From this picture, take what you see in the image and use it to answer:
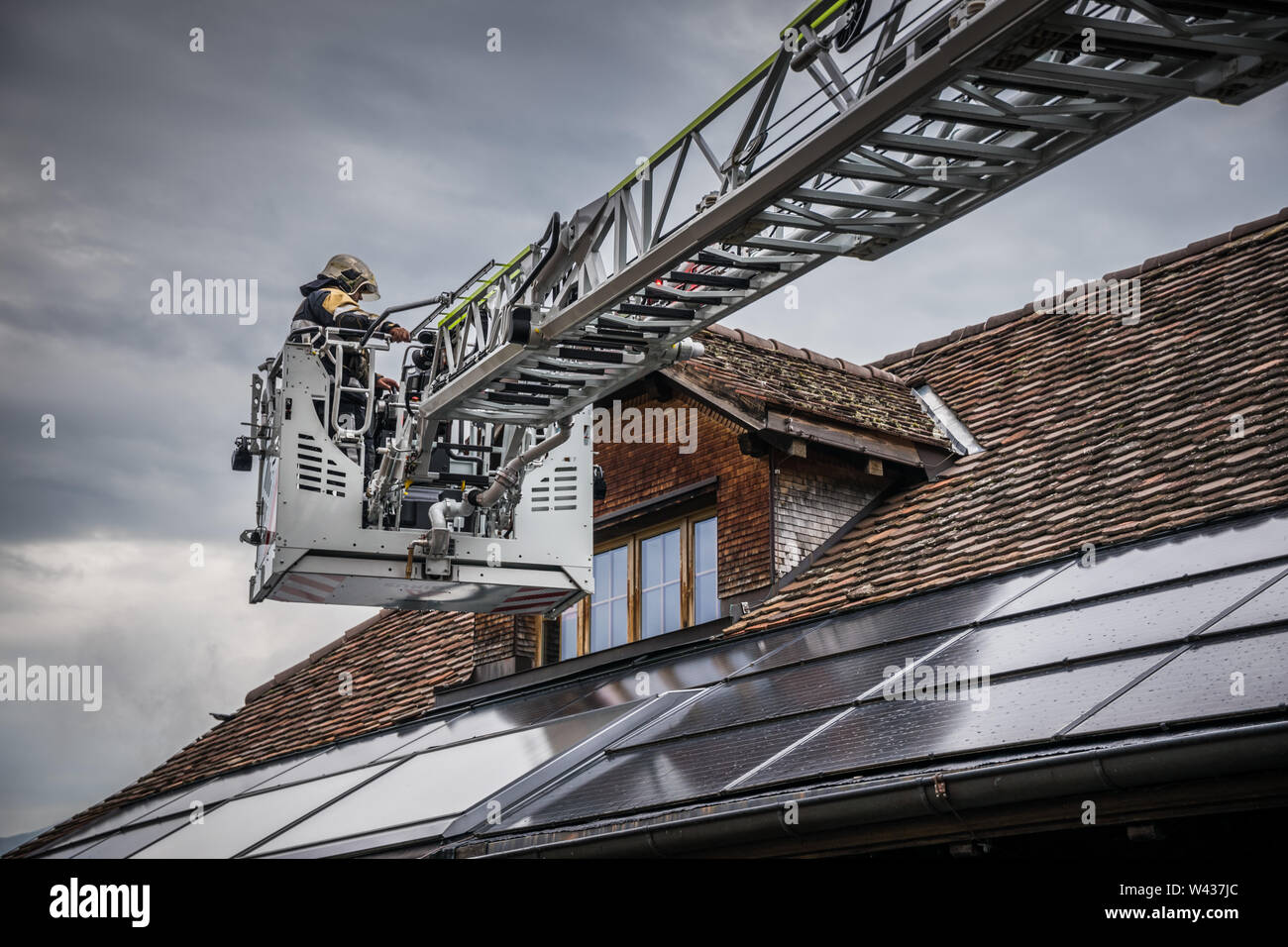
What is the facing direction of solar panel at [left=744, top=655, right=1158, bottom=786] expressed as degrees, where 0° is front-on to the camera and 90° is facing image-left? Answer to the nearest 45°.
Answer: approximately 45°

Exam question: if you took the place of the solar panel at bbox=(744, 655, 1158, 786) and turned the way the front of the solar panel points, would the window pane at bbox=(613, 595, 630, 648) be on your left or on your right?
on your right
